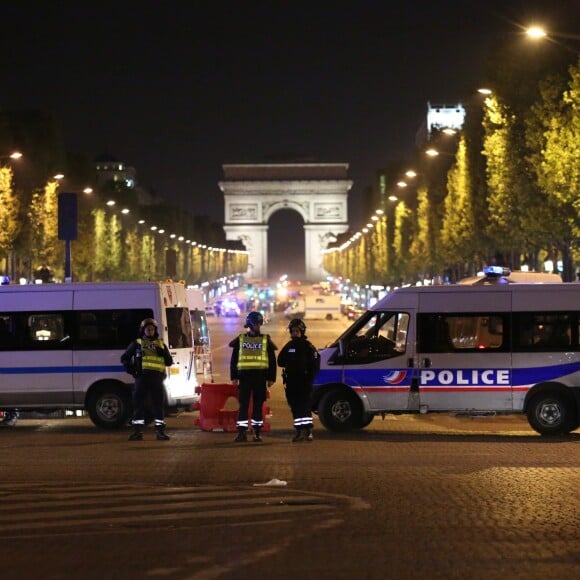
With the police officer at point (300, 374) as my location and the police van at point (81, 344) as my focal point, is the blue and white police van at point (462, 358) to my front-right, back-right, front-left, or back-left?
back-right

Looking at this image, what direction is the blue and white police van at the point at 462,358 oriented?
to the viewer's left

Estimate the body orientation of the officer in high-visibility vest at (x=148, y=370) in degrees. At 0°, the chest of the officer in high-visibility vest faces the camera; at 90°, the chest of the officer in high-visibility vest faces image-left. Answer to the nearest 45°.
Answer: approximately 0°

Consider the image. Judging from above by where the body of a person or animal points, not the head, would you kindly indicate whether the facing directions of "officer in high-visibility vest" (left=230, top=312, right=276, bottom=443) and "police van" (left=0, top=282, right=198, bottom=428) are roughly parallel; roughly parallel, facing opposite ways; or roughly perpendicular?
roughly perpendicular

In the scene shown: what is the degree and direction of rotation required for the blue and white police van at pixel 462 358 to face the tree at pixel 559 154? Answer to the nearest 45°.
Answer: approximately 90° to its right

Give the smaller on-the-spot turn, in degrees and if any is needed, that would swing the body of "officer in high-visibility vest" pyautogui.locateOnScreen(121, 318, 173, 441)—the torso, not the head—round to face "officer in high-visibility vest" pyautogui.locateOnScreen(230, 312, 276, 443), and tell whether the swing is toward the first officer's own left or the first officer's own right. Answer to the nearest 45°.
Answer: approximately 45° to the first officer's own left
